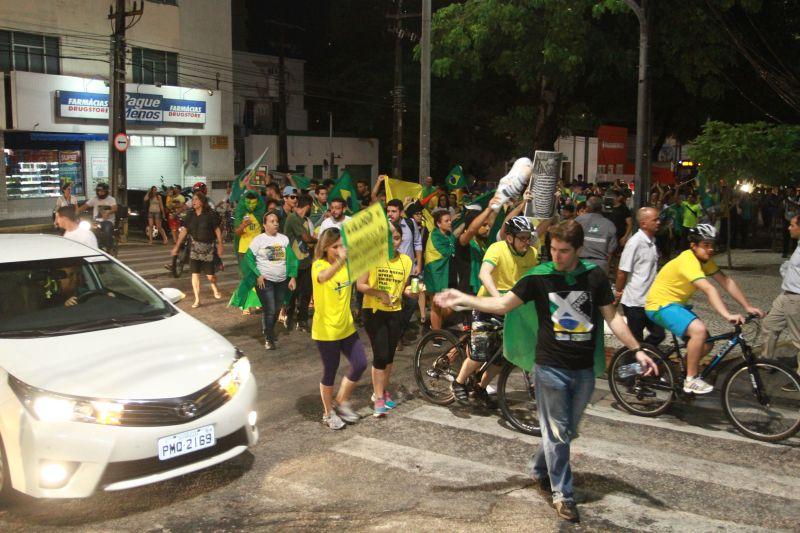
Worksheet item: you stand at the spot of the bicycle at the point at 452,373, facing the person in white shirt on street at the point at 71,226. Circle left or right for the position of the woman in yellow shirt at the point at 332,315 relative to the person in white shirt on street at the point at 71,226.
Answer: left

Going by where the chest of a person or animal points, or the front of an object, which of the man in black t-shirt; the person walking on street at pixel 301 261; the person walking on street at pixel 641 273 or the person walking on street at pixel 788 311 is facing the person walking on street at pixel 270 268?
the person walking on street at pixel 788 311

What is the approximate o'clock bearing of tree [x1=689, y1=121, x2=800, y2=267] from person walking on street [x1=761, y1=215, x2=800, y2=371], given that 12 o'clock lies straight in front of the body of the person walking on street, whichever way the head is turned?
The tree is roughly at 3 o'clock from the person walking on street.

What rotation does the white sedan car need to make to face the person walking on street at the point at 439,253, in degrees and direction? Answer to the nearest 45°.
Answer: approximately 90° to its left

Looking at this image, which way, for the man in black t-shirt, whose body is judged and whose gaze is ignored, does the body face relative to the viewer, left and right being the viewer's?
facing the viewer

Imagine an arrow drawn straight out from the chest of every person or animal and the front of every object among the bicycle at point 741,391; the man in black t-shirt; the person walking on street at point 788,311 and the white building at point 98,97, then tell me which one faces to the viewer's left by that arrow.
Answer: the person walking on street

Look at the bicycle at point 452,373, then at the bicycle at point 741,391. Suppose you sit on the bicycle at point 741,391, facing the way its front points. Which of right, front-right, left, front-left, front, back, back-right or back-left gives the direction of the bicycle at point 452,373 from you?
back

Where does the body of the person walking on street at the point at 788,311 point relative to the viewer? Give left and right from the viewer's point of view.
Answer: facing to the left of the viewer

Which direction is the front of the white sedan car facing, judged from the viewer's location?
facing the viewer and to the right of the viewer

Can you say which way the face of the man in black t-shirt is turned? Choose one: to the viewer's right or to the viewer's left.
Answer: to the viewer's left

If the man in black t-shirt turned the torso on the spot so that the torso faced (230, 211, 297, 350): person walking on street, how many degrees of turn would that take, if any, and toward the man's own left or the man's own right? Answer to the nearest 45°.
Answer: approximately 135° to the man's own right
